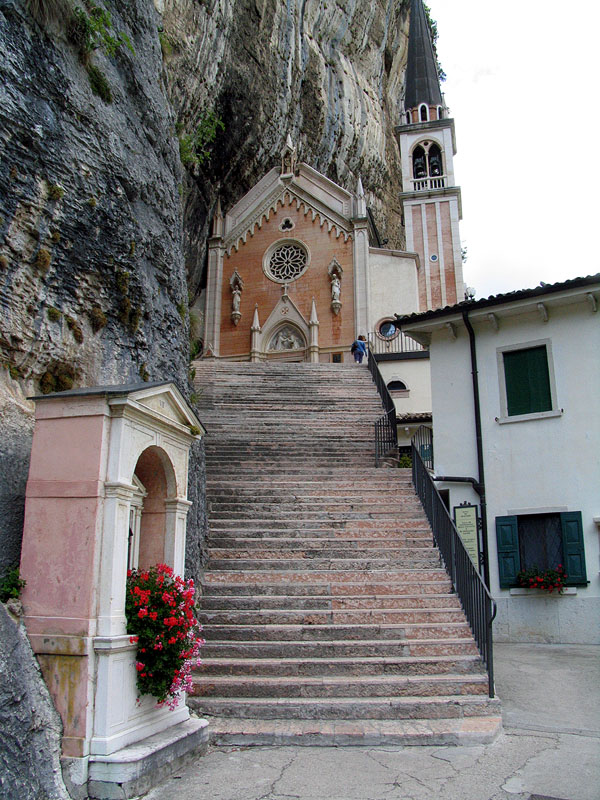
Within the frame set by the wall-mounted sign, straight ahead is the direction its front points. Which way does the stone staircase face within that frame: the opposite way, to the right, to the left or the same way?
the same way

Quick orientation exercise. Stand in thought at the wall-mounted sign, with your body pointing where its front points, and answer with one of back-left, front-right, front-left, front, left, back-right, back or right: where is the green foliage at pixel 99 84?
front-right

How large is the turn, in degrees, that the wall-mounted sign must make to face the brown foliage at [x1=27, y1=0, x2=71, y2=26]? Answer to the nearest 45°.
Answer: approximately 45° to its right

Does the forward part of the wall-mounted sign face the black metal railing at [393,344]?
no

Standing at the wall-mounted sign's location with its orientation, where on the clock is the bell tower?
The bell tower is roughly at 6 o'clock from the wall-mounted sign.

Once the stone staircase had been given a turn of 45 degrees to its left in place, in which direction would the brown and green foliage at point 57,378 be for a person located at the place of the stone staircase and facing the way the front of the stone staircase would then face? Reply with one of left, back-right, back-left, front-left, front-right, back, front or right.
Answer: right

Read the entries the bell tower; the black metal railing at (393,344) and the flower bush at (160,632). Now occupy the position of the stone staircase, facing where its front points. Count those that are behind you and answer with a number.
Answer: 2

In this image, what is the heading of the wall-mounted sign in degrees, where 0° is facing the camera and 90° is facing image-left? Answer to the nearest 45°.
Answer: approximately 0°

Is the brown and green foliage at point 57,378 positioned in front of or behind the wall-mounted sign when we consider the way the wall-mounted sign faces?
in front

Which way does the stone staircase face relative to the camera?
toward the camera

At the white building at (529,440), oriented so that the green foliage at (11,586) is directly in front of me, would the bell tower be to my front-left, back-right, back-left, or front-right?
back-right

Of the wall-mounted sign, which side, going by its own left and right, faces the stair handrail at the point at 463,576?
front

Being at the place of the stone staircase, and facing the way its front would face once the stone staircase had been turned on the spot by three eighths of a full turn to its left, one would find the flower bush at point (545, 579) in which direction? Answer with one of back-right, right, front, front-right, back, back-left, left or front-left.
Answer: front
